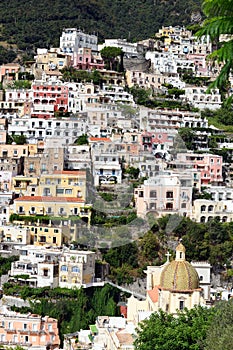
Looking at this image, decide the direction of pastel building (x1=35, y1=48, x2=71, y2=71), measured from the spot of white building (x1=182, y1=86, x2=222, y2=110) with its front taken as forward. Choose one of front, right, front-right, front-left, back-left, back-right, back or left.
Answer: right

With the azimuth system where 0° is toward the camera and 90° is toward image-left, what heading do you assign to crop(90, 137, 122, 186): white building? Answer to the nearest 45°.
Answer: approximately 0°

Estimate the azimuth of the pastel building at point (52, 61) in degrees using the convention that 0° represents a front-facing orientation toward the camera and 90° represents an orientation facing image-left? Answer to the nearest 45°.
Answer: approximately 0°

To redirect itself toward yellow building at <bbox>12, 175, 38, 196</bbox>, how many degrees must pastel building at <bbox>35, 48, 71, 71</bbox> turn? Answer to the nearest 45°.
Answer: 0° — it already faces it

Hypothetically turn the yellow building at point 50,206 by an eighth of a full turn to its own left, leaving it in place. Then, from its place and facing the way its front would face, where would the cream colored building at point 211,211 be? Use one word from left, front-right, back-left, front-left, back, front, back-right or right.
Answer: front-left
